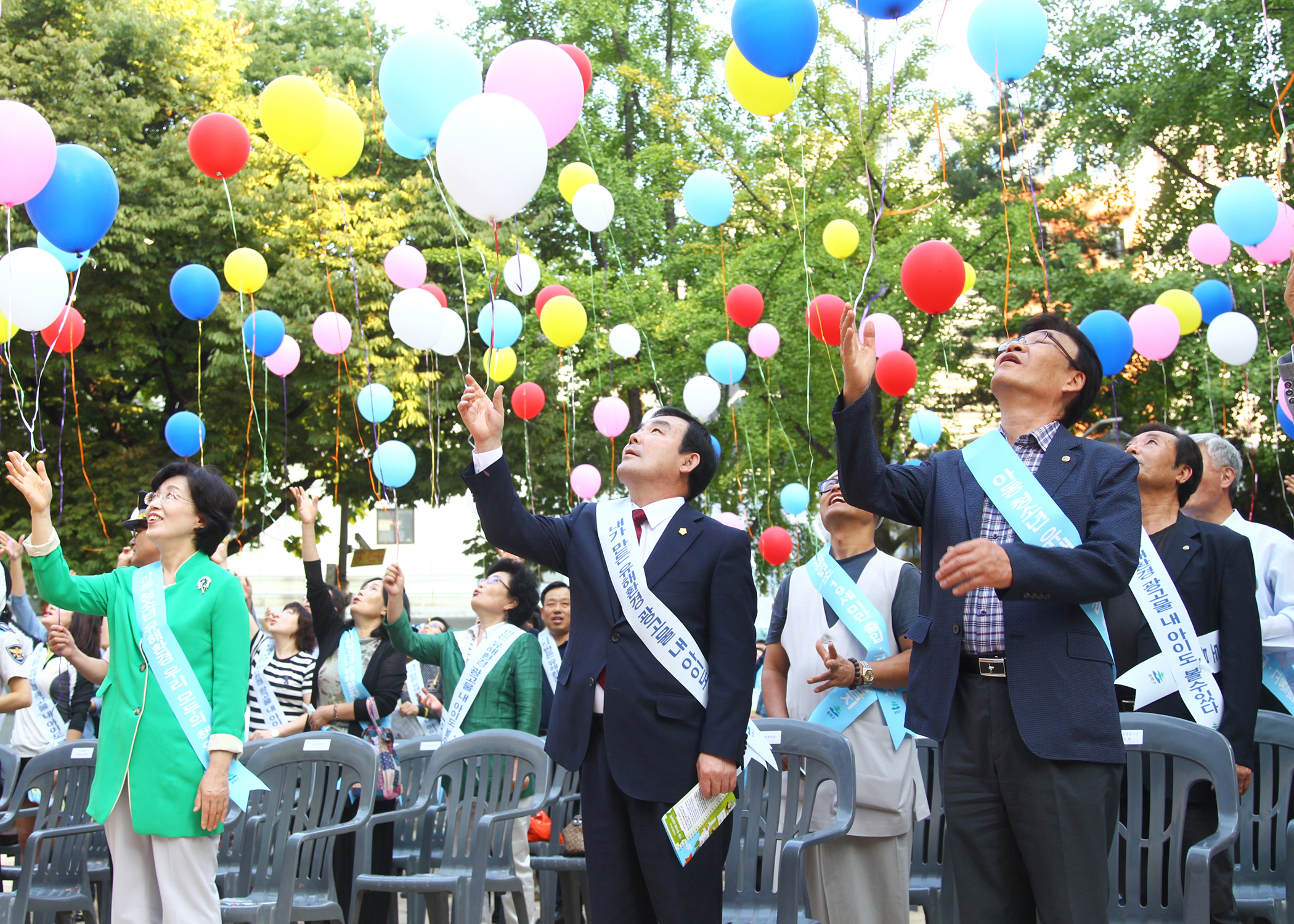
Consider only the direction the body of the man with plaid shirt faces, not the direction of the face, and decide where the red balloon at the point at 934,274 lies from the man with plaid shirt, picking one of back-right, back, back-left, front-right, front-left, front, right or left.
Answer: back-right

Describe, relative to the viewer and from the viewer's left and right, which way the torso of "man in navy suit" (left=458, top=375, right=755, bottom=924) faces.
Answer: facing the viewer and to the left of the viewer

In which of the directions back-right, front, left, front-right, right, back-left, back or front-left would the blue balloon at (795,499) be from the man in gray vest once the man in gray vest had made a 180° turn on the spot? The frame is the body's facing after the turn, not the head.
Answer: front-left

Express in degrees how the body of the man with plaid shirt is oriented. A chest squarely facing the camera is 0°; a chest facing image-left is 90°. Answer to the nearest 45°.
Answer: approximately 45°

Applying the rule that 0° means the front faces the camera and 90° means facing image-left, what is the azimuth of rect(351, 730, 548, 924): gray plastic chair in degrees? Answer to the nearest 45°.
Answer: approximately 45°

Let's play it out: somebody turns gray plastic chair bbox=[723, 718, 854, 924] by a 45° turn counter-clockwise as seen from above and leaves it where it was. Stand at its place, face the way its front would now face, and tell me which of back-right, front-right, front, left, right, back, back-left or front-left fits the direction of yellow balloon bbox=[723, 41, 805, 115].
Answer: back

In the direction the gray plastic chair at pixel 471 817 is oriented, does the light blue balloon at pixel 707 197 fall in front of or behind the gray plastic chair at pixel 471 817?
behind

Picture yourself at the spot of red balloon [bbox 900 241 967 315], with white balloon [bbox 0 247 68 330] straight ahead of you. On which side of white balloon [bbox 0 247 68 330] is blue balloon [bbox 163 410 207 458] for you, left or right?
right

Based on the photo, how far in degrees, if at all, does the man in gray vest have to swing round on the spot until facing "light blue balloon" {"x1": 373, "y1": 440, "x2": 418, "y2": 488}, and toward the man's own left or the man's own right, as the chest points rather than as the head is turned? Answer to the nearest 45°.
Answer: approximately 90° to the man's own right

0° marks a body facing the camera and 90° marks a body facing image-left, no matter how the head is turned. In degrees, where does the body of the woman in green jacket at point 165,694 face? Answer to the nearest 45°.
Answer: approximately 45°
